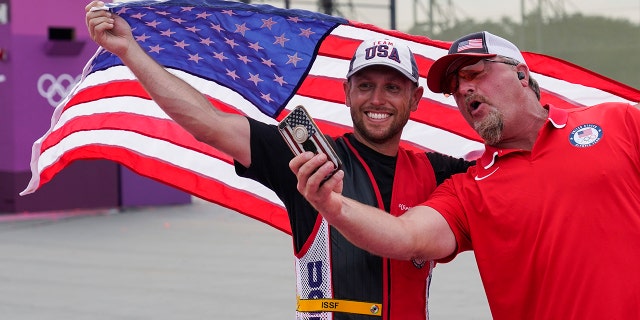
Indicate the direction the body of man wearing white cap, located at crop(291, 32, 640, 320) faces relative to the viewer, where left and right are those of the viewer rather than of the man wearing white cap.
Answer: facing the viewer and to the left of the viewer

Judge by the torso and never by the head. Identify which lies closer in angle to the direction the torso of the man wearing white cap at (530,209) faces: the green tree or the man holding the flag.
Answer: the man holding the flag

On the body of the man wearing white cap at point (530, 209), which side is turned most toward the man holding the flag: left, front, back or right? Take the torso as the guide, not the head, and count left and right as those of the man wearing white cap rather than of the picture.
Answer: right

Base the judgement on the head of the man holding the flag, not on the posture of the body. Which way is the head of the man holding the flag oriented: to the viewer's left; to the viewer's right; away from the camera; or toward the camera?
toward the camera

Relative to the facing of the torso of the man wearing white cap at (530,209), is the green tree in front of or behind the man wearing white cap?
behind
